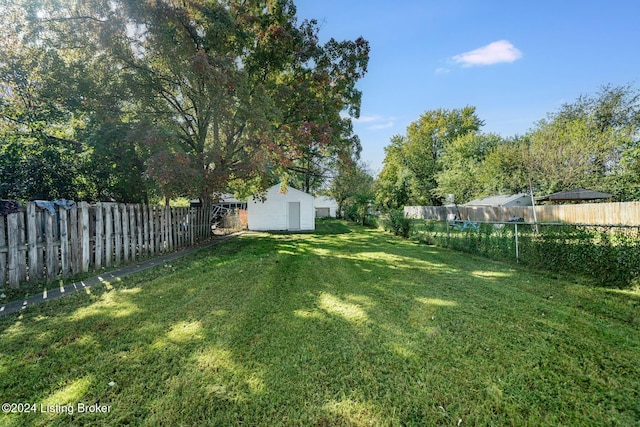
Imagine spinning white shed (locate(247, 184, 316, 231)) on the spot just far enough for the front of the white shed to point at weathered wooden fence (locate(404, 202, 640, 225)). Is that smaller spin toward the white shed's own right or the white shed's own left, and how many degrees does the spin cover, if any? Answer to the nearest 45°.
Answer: approximately 45° to the white shed's own left

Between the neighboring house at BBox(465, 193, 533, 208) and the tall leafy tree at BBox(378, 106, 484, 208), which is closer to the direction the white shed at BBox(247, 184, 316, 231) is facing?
the neighboring house

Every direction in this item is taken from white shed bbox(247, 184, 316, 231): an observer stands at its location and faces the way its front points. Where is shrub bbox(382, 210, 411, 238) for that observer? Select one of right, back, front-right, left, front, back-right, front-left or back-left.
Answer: front-left

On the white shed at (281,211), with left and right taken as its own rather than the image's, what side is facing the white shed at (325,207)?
back

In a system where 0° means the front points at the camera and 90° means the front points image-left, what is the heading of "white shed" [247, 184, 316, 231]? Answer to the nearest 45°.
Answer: approximately 0°

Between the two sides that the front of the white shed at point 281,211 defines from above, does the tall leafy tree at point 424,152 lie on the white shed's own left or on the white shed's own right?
on the white shed's own left

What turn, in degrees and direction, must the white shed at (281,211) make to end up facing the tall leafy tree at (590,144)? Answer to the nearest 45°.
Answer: approximately 90° to its left

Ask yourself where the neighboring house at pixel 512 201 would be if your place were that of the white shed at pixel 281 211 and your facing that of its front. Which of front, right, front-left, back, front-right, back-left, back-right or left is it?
left

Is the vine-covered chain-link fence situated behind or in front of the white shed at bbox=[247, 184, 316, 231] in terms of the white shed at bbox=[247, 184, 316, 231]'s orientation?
in front

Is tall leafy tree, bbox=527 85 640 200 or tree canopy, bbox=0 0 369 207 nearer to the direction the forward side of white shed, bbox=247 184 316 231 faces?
the tree canopy

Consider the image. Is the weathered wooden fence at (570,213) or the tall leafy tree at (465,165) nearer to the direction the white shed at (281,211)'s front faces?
the weathered wooden fence
